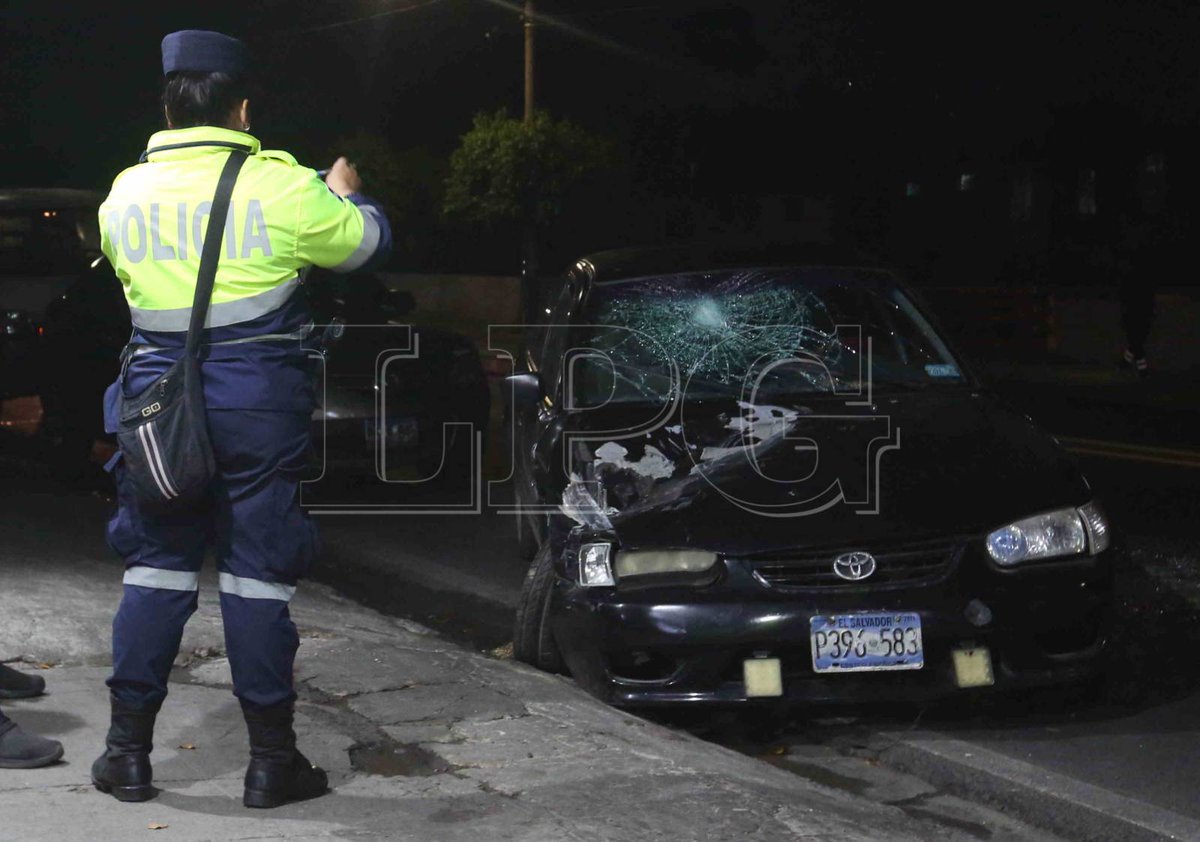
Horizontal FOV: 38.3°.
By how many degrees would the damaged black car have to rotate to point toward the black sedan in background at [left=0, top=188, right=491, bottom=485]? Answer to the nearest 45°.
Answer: approximately 135° to its right

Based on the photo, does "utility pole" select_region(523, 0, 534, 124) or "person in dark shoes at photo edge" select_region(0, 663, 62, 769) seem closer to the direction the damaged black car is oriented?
the person in dark shoes at photo edge

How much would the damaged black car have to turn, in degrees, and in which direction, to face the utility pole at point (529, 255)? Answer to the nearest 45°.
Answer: approximately 180°

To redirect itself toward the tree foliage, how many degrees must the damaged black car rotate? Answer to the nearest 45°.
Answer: approximately 180°

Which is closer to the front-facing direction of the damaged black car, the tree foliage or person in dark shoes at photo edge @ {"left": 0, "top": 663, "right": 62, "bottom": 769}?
the person in dark shoes at photo edge

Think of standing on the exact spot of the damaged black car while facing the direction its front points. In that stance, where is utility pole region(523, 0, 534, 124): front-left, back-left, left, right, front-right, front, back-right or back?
back
